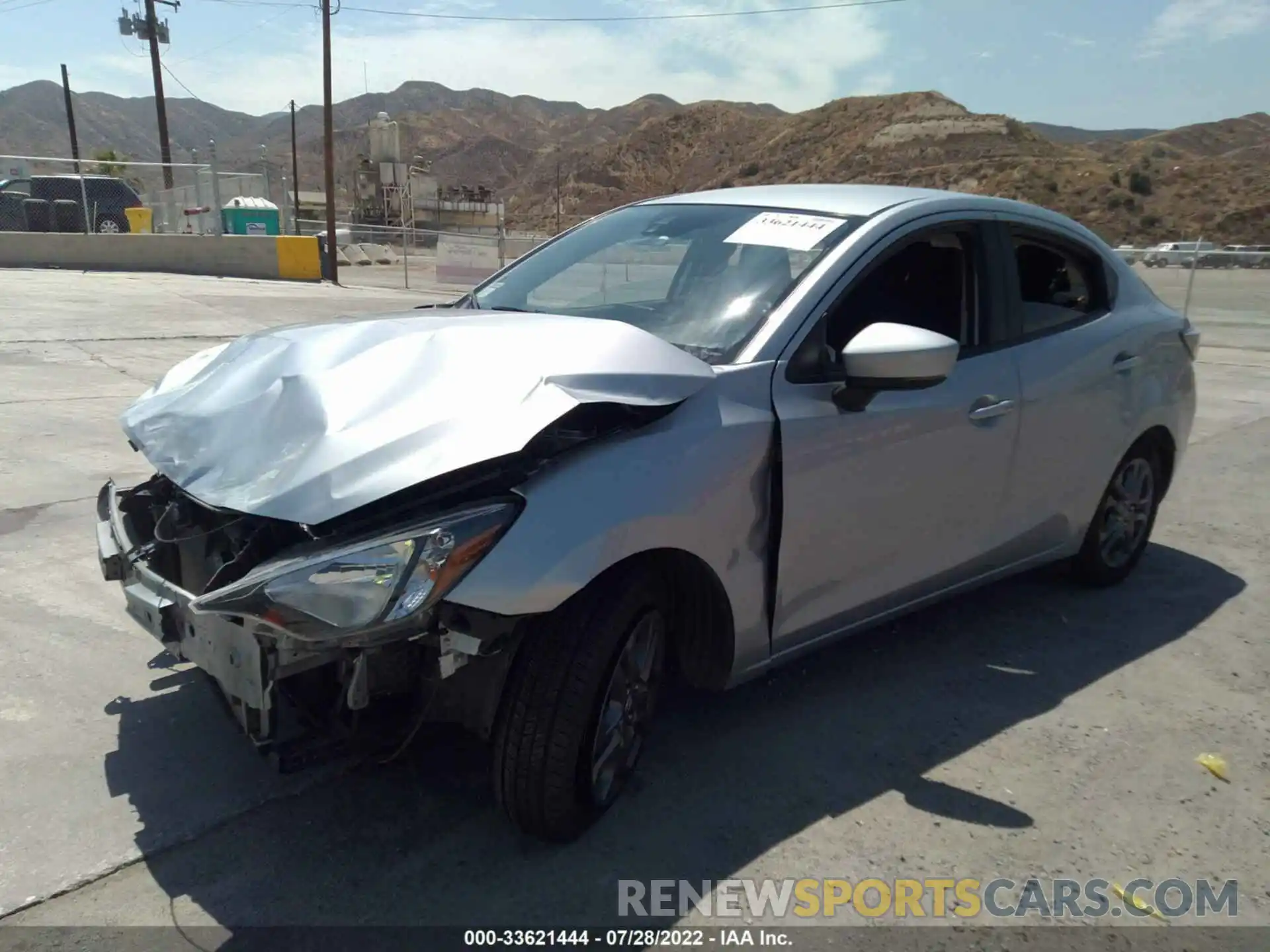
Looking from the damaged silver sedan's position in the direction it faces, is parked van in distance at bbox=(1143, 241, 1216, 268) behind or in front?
behind

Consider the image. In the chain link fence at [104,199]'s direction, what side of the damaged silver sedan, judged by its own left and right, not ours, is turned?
right

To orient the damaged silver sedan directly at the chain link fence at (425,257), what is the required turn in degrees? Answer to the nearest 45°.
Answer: approximately 135° to its right

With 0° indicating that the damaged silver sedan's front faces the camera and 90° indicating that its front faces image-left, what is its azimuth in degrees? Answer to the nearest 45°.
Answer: approximately 45°

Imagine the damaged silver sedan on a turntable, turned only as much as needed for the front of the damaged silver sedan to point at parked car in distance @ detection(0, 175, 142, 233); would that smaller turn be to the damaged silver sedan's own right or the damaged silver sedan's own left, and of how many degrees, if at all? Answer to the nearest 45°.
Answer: approximately 90° to the damaged silver sedan's own right

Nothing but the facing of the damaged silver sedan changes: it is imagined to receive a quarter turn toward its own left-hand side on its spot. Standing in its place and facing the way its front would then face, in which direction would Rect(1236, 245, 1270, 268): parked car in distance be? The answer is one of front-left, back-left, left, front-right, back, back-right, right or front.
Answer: left

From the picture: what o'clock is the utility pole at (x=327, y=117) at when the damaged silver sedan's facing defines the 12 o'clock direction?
The utility pole is roughly at 4 o'clock from the damaged silver sedan.

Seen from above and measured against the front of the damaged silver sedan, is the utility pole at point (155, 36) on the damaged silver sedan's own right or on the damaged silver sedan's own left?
on the damaged silver sedan's own right
